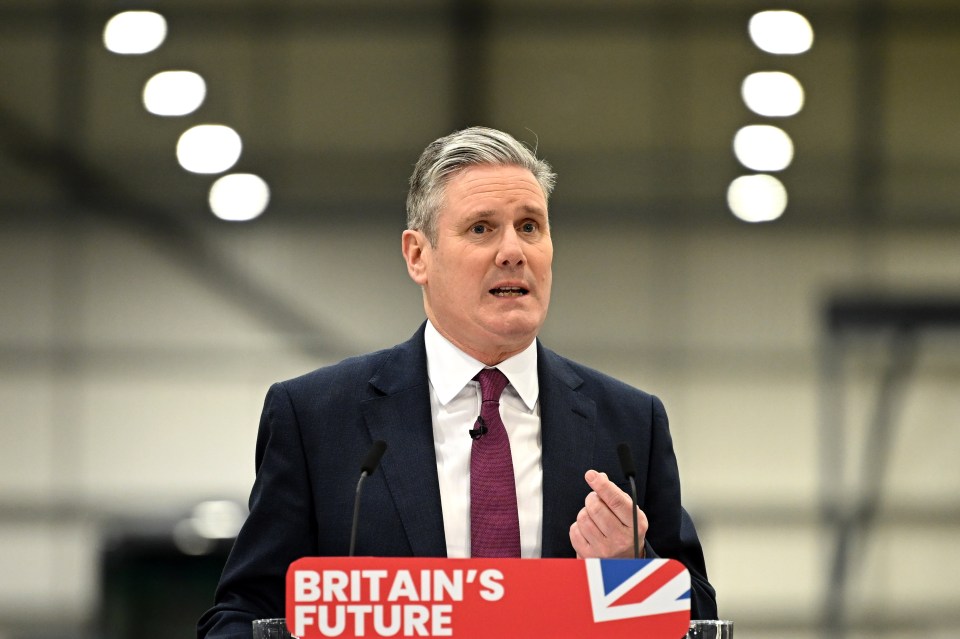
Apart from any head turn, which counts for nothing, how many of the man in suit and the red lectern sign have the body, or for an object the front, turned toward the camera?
2

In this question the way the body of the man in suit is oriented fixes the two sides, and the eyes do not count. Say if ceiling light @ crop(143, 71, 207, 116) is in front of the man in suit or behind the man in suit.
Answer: behind

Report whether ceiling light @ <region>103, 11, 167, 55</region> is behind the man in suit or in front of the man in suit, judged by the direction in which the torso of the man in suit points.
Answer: behind

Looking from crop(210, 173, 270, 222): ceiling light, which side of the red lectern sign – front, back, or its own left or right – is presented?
back

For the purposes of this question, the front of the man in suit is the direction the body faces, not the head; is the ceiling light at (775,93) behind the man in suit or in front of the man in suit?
behind

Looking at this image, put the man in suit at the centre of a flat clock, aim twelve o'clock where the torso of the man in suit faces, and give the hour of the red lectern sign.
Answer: The red lectern sign is roughly at 12 o'clock from the man in suit.

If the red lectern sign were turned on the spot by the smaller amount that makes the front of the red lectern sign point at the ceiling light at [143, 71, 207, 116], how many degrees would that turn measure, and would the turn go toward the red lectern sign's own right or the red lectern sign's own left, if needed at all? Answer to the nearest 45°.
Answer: approximately 180°

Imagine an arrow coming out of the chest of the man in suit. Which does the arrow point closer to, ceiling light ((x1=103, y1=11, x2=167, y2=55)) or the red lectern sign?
the red lectern sign

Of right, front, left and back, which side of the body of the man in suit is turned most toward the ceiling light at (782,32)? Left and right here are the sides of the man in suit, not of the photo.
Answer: back

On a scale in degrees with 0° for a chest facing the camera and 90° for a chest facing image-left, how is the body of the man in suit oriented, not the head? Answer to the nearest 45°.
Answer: approximately 0°
